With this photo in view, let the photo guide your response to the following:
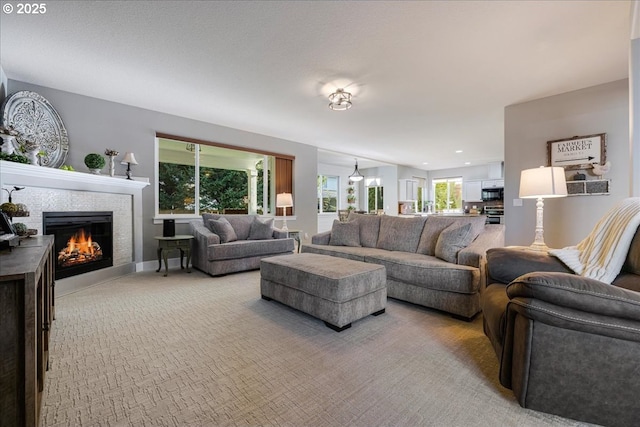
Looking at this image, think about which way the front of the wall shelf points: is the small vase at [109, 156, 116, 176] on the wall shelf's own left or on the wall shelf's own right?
on the wall shelf's own right

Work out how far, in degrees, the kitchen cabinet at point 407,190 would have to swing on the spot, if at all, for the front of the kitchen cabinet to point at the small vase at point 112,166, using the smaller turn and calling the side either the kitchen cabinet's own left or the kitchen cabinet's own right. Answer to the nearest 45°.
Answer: approximately 45° to the kitchen cabinet's own right

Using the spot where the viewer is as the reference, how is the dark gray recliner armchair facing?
facing to the left of the viewer

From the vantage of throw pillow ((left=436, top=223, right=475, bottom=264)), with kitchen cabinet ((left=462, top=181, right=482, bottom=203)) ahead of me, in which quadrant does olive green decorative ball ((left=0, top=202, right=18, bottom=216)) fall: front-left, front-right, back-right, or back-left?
back-left

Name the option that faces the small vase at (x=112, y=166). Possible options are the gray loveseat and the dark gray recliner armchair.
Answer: the dark gray recliner armchair

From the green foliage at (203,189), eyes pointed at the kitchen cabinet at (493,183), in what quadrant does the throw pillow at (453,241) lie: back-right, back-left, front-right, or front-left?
front-right

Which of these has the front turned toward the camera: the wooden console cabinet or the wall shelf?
the wall shelf

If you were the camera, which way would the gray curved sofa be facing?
facing the viewer and to the left of the viewer

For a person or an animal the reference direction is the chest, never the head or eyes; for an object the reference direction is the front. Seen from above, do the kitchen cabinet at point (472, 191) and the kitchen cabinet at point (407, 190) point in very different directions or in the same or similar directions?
same or similar directions

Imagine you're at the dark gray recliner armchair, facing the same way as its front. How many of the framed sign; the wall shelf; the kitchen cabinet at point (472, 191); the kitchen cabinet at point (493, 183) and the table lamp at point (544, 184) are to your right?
5

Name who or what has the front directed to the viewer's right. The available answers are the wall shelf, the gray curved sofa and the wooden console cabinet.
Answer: the wooden console cabinet

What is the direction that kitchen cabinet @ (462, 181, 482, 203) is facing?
toward the camera

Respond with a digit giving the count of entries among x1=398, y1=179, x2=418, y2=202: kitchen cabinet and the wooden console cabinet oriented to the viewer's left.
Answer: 0

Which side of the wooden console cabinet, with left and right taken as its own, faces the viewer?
right

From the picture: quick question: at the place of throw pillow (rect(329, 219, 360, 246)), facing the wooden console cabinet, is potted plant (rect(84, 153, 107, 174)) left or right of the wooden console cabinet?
right

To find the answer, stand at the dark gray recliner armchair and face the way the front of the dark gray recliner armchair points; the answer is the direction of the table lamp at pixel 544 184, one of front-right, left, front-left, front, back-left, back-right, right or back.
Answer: right

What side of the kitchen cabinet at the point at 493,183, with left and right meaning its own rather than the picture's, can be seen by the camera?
front
